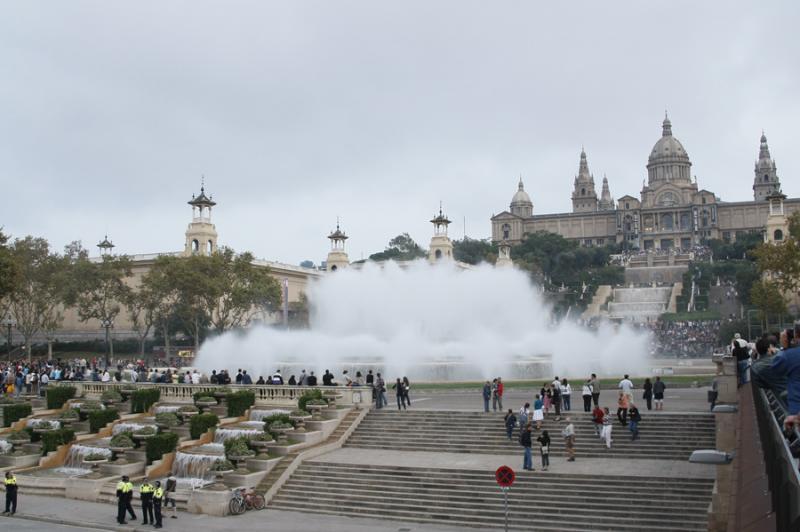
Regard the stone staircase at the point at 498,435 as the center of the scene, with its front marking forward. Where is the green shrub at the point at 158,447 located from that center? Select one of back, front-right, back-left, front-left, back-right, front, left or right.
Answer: right

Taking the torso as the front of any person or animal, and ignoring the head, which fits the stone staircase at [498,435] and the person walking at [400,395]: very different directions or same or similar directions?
very different directions

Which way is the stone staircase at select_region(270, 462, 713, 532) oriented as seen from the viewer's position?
toward the camera

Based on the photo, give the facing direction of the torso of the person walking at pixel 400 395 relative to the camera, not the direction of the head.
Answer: away from the camera

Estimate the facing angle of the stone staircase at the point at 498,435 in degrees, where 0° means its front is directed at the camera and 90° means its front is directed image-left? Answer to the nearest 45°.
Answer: approximately 0°

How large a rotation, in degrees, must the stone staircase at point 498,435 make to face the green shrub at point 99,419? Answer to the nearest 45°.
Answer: approximately 90° to its right

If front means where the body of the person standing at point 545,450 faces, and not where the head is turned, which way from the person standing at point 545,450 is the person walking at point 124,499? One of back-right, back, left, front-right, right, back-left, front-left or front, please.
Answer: left

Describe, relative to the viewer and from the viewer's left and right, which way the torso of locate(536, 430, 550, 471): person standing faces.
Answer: facing away from the viewer

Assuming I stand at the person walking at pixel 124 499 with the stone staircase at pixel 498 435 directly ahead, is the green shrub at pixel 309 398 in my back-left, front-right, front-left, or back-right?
front-left

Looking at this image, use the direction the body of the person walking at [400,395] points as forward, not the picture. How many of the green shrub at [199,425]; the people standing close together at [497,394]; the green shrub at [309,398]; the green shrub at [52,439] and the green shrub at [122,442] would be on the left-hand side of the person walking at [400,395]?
4

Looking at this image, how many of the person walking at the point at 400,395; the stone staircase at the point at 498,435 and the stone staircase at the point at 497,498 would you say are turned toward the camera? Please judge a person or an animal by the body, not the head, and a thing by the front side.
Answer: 2

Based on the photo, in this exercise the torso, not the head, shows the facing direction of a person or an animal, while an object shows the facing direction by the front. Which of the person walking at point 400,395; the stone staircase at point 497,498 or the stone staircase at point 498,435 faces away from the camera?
the person walking

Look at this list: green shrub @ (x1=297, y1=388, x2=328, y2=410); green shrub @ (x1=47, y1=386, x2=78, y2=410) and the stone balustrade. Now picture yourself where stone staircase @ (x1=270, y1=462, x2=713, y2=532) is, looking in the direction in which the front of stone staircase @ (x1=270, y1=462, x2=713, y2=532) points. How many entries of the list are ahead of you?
0
